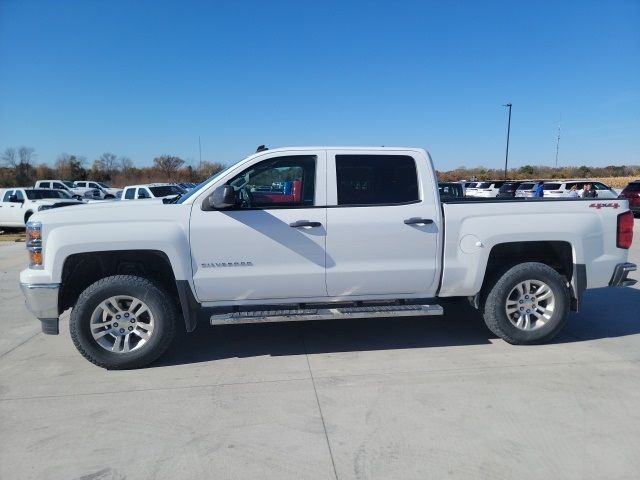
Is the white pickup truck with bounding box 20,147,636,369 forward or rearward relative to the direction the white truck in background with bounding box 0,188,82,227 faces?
forward

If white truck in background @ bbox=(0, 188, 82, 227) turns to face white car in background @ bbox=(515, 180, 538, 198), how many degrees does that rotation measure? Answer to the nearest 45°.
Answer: approximately 45° to its left

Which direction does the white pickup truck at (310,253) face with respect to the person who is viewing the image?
facing to the left of the viewer

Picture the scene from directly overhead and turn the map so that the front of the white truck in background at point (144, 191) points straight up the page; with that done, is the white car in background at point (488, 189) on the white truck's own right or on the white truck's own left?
on the white truck's own left

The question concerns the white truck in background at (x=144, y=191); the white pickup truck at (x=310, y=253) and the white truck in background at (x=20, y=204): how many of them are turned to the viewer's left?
1

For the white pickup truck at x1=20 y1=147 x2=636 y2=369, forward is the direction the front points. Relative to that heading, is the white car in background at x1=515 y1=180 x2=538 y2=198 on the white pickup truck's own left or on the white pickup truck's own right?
on the white pickup truck's own right

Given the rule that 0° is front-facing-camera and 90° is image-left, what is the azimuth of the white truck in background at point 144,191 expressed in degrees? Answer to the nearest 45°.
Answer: approximately 315°

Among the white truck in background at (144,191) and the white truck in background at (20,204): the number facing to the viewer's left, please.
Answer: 0

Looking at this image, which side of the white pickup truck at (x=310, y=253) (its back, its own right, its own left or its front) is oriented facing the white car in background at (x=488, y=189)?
right

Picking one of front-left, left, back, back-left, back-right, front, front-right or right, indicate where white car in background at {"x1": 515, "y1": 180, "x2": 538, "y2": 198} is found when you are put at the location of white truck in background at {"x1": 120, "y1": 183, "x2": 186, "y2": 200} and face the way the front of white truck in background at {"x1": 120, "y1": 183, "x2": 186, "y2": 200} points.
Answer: front-left

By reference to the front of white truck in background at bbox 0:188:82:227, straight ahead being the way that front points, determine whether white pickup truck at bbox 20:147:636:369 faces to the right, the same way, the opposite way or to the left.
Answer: the opposite way

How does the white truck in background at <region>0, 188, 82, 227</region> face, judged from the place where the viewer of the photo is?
facing the viewer and to the right of the viewer
